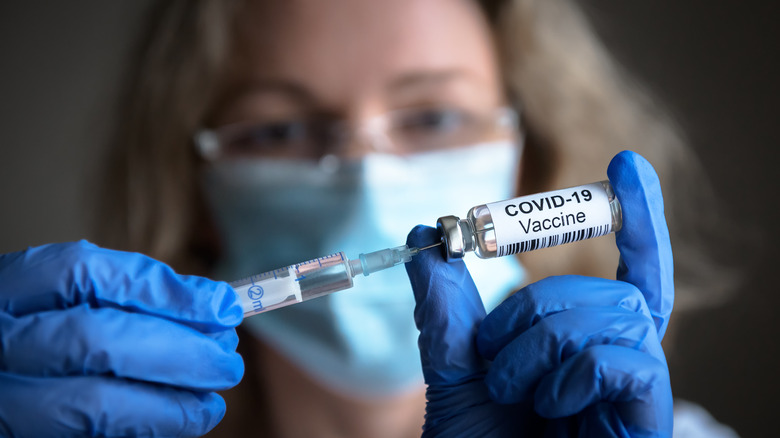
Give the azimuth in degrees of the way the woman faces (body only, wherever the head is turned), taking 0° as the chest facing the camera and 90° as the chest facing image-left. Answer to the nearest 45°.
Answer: approximately 0°
